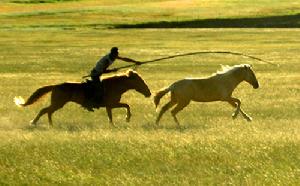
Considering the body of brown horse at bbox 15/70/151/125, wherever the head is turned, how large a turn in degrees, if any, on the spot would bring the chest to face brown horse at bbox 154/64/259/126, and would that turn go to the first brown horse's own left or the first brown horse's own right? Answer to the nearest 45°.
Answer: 0° — it already faces it

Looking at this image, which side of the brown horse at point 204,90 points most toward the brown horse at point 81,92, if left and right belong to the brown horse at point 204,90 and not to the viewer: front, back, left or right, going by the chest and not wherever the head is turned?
back

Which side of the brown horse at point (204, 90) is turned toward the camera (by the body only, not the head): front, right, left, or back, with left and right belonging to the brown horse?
right

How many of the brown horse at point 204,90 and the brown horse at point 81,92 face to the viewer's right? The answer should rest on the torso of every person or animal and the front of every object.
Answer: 2

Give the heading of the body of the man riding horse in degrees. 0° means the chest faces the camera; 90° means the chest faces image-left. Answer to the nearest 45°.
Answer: approximately 270°

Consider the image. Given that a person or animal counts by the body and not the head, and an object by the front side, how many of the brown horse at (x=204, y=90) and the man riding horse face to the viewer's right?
2

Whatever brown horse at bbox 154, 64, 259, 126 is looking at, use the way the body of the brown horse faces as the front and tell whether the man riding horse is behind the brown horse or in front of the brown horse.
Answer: behind

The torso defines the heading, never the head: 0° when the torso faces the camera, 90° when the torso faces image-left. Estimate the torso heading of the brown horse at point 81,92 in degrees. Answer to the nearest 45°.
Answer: approximately 270°

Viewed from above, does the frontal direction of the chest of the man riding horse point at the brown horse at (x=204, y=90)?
yes
